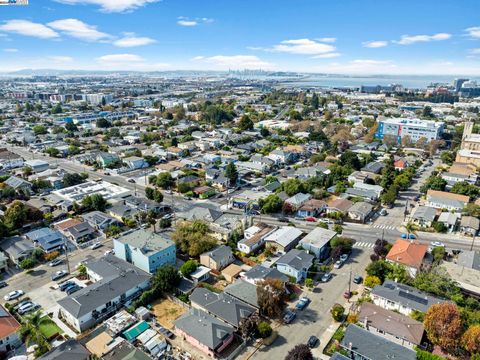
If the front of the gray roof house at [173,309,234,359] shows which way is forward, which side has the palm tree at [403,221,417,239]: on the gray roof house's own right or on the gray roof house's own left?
on the gray roof house's own left

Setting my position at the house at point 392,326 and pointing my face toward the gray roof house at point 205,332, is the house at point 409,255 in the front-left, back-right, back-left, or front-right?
back-right

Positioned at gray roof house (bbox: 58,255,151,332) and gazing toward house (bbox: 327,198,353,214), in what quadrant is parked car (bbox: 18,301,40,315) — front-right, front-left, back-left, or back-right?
back-left

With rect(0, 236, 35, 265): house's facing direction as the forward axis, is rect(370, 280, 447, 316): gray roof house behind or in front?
in front

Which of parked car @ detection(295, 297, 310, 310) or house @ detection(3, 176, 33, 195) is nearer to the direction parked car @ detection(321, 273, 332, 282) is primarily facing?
the parked car
